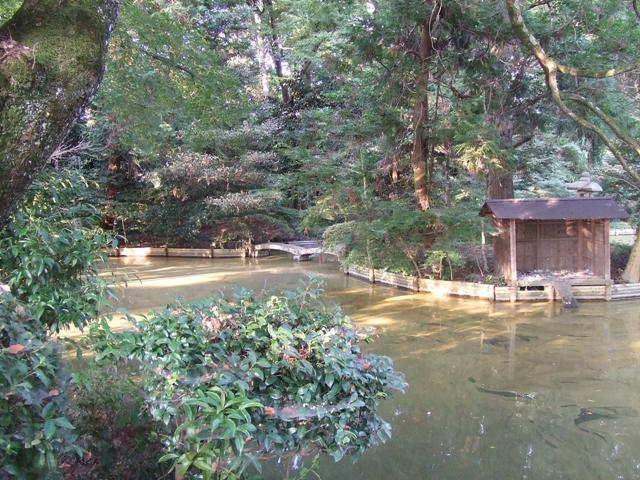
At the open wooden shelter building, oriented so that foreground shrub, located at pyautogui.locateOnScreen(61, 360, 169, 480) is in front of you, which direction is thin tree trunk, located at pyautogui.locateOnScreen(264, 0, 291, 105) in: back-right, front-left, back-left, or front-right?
back-right

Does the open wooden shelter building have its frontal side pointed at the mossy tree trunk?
yes

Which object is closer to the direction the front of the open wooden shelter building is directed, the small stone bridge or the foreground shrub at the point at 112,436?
the foreground shrub

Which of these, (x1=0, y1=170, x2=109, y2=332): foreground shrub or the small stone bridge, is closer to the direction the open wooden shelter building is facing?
the foreground shrub

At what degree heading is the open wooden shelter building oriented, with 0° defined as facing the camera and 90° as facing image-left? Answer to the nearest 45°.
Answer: approximately 0°

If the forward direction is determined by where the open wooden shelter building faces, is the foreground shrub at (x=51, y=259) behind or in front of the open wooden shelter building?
in front

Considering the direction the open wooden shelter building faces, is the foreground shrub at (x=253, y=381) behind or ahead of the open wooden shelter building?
ahead

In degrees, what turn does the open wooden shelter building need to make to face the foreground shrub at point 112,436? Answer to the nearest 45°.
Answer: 0° — it already faces it

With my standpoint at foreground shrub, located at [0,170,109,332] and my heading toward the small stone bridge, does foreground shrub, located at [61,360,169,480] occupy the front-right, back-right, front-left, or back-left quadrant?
back-right

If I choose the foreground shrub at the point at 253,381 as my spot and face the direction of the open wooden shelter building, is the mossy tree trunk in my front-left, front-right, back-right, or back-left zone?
back-left

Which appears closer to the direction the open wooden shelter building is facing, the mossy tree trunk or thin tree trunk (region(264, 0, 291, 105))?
the mossy tree trunk
